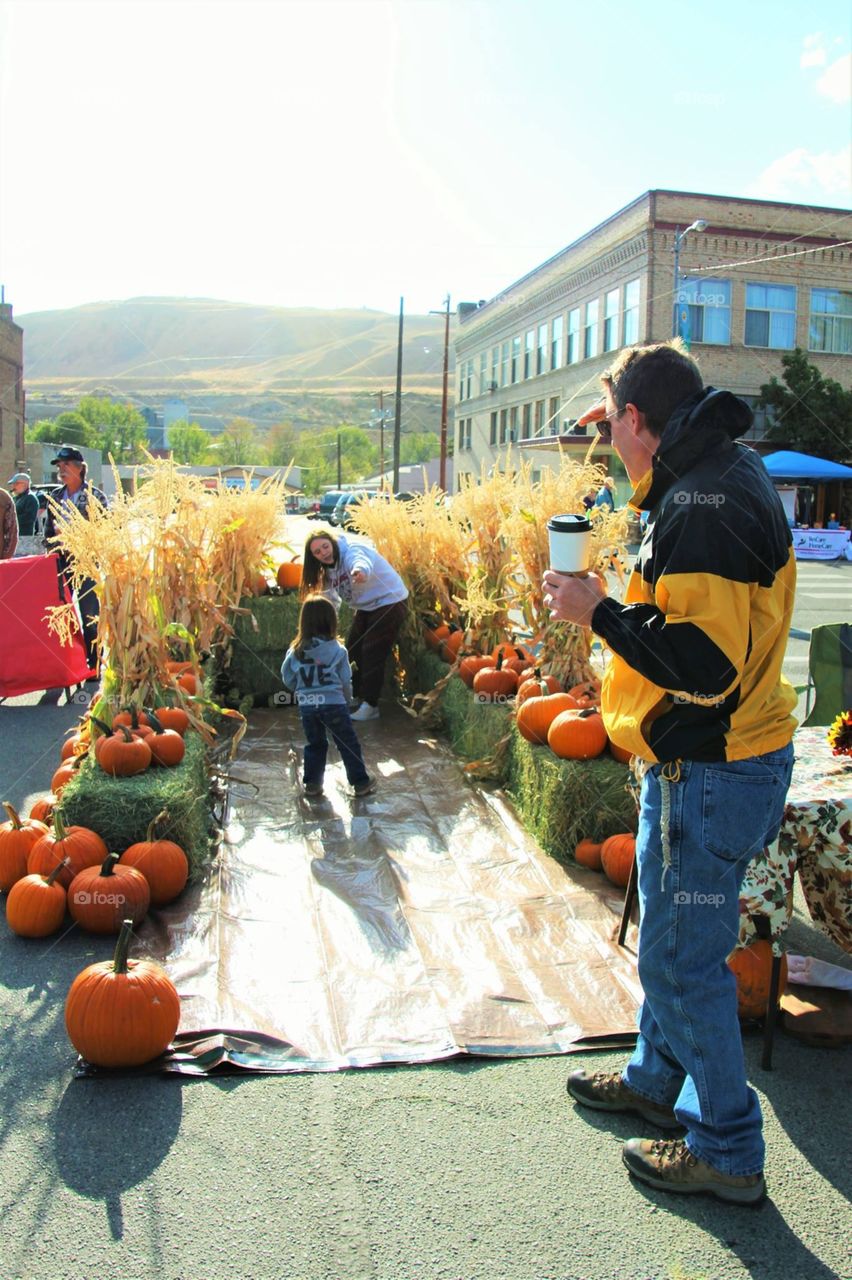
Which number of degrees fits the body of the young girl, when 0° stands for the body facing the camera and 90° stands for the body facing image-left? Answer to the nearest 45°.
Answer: approximately 180°

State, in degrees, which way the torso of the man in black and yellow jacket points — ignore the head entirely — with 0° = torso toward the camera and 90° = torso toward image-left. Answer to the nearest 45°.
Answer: approximately 90°

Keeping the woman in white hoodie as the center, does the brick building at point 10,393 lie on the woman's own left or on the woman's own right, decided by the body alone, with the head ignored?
on the woman's own right

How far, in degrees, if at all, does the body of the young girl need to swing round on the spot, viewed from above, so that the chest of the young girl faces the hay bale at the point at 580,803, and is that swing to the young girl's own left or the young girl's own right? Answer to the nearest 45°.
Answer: approximately 135° to the young girl's own right

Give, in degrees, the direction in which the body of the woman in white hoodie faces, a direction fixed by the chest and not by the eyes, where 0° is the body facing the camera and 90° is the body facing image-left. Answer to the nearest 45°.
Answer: approximately 45°

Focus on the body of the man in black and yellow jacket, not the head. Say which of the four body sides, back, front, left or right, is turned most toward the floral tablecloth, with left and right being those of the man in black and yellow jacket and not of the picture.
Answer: right

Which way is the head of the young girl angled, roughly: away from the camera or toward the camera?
away from the camera

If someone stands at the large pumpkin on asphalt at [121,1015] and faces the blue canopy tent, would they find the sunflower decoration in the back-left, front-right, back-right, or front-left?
front-right
